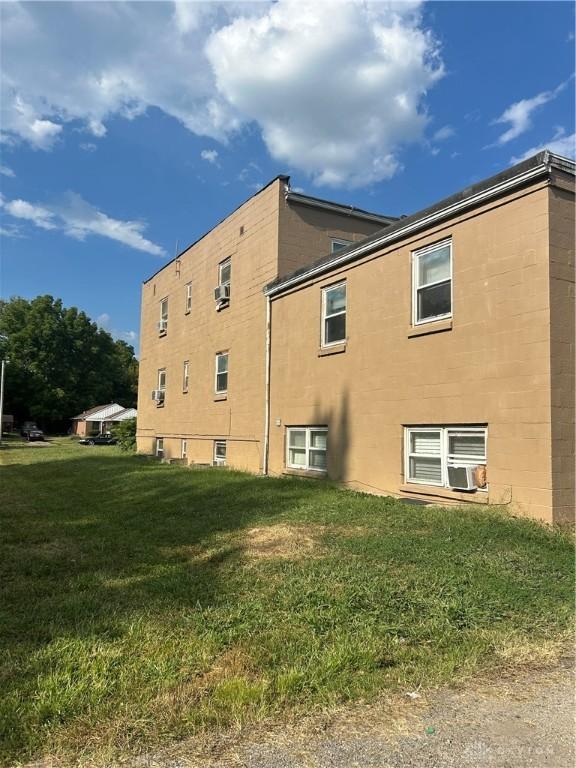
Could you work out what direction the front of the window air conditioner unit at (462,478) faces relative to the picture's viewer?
facing the viewer and to the left of the viewer

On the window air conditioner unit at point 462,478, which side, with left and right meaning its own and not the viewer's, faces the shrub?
right

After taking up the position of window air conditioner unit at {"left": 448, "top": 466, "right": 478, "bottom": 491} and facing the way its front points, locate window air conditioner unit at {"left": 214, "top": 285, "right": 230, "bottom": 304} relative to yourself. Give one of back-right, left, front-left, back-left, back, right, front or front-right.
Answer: right

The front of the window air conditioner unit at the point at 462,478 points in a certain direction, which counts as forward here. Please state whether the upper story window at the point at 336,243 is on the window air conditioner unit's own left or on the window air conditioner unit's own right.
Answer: on the window air conditioner unit's own right
